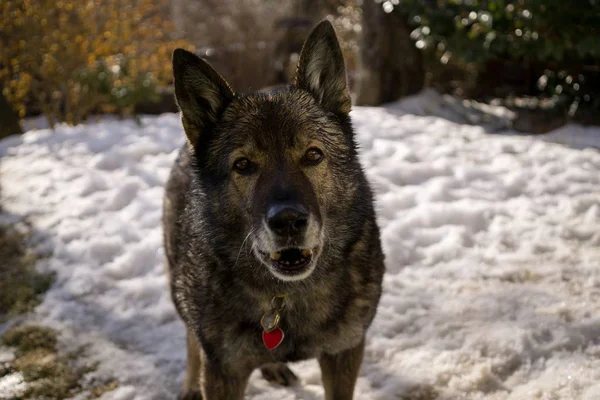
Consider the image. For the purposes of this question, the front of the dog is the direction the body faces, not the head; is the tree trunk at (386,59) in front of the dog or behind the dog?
behind

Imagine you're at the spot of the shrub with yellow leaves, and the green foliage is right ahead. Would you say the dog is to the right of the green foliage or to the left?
right

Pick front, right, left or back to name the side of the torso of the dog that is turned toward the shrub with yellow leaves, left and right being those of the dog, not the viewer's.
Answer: back

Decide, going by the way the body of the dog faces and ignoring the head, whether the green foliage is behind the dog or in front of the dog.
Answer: behind

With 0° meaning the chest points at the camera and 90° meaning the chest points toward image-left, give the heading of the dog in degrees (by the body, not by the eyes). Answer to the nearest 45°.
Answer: approximately 0°
